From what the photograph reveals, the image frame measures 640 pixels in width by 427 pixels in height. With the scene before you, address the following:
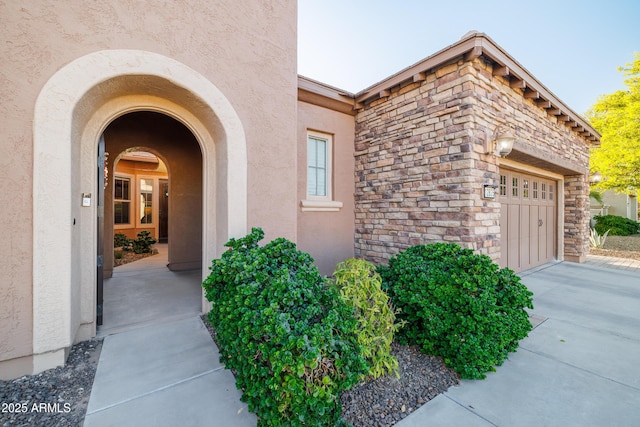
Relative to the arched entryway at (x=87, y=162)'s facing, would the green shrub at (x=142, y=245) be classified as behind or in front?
behind

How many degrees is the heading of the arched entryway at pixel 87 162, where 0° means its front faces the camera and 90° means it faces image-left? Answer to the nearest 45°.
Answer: approximately 0°

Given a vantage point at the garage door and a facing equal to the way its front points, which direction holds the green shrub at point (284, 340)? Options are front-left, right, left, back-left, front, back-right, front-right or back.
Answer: front-right

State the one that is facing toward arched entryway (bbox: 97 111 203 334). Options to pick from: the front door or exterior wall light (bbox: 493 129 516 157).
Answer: the front door

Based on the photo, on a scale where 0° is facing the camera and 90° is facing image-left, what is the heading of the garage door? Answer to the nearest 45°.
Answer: approximately 315°

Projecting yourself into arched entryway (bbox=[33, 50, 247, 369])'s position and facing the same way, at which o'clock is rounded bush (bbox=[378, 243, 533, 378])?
The rounded bush is roughly at 10 o'clock from the arched entryway.

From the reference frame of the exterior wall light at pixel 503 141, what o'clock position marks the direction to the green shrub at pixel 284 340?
The green shrub is roughly at 2 o'clock from the exterior wall light.

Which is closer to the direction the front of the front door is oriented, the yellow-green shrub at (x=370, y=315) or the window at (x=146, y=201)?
the yellow-green shrub

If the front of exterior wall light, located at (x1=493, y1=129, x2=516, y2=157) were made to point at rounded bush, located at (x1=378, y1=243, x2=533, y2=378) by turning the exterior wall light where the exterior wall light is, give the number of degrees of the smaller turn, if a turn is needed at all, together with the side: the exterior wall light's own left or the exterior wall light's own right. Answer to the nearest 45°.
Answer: approximately 45° to the exterior wall light's own right

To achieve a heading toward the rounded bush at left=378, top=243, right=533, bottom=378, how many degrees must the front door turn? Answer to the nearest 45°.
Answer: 0° — it already faces it

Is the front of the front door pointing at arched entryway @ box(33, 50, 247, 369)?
yes

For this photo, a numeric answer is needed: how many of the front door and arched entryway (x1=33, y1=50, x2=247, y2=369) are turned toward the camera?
2
